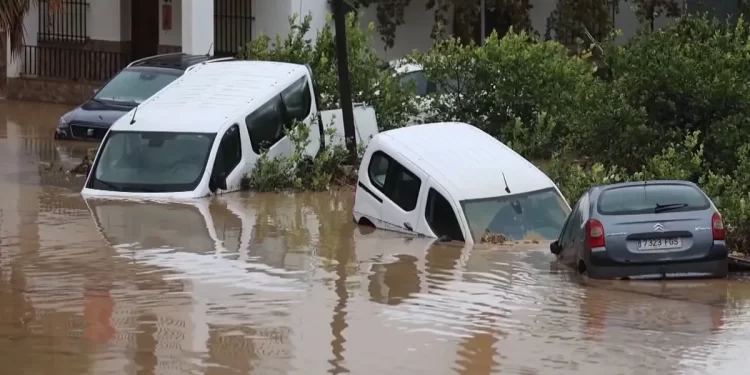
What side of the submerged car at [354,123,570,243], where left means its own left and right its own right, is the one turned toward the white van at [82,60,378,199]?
back

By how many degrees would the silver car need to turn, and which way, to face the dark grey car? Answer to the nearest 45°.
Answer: approximately 45° to its left

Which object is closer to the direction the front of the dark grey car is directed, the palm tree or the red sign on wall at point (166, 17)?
the palm tree

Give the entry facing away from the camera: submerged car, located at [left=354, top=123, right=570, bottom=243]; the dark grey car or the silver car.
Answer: the silver car

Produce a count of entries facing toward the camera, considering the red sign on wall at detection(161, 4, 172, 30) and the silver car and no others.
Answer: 1

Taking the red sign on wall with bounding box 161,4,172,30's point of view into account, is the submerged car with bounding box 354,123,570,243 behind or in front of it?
in front

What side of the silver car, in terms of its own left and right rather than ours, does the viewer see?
back

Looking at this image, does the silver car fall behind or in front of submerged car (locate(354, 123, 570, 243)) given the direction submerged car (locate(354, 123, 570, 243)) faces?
in front

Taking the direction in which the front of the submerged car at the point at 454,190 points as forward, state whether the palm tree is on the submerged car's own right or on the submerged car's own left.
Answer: on the submerged car's own right

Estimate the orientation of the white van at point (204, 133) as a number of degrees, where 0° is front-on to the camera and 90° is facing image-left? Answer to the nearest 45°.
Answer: approximately 45°

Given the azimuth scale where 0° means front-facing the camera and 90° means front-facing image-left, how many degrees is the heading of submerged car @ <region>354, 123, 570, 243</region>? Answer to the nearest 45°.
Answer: approximately 315°

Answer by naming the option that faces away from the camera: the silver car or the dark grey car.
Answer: the silver car
